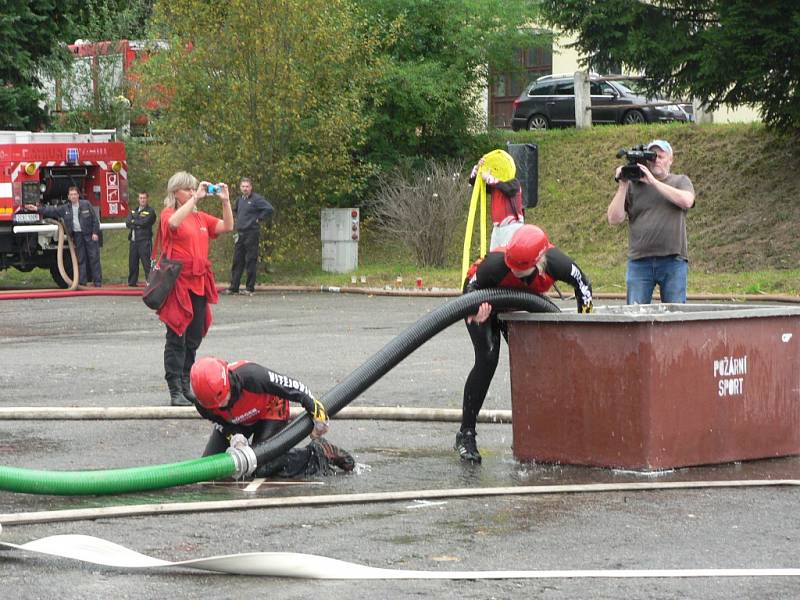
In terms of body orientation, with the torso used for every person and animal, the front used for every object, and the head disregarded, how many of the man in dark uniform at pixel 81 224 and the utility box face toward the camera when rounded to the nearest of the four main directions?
2

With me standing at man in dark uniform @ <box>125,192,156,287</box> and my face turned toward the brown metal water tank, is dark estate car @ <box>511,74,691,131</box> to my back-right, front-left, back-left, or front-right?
back-left

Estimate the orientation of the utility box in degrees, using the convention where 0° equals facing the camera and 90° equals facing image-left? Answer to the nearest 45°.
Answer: approximately 0°

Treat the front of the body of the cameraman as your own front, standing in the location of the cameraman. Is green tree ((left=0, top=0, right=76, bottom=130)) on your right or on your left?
on your right

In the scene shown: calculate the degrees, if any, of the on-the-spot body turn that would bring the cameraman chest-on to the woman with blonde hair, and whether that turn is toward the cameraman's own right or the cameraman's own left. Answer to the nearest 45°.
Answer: approximately 45° to the cameraman's own right

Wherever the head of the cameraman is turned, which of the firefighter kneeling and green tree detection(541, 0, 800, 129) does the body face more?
the firefighter kneeling

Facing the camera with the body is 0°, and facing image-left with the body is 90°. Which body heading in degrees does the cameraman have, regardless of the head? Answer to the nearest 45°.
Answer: approximately 45°
